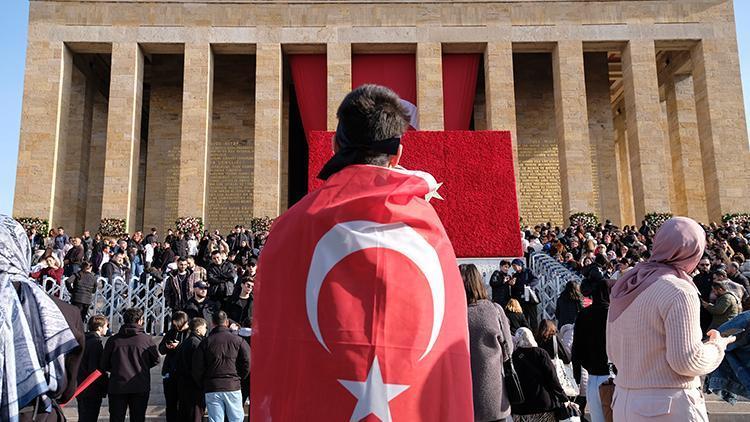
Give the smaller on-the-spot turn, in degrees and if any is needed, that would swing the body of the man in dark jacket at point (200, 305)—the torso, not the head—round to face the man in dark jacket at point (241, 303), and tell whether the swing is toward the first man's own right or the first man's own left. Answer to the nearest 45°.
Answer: approximately 90° to the first man's own left

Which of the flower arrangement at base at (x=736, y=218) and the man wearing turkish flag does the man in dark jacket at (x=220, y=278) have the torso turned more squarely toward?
the man wearing turkish flag

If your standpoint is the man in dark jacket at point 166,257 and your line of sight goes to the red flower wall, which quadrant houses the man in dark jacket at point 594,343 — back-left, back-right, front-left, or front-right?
front-right

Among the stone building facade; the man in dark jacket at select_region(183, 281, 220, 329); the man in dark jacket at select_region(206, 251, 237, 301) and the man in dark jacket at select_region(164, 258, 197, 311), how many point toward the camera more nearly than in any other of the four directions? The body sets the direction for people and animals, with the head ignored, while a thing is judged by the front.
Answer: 4

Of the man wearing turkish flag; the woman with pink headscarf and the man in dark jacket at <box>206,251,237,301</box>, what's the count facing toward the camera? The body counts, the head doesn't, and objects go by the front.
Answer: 1

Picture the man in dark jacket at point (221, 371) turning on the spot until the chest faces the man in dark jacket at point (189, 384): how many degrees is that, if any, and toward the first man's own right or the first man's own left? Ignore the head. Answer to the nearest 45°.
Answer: approximately 45° to the first man's own left

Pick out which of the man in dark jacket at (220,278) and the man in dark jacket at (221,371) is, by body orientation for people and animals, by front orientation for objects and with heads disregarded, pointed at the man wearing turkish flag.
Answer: the man in dark jacket at (220,278)

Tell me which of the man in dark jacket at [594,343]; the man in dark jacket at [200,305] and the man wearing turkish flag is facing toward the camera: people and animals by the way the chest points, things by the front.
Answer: the man in dark jacket at [200,305]

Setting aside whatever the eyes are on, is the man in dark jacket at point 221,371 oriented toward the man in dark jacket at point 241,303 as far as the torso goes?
yes

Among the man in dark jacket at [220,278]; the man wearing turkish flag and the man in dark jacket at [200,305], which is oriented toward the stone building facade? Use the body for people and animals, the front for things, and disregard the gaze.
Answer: the man wearing turkish flag

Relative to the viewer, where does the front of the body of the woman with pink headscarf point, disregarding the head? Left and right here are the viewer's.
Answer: facing away from the viewer and to the right of the viewer

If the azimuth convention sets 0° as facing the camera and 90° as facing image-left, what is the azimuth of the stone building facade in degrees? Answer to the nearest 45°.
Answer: approximately 0°

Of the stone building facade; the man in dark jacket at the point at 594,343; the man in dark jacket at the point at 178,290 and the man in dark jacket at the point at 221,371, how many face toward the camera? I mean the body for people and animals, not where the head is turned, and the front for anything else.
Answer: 2

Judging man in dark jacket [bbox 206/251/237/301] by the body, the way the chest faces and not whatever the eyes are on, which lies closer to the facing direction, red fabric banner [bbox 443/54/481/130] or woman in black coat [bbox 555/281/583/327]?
the woman in black coat

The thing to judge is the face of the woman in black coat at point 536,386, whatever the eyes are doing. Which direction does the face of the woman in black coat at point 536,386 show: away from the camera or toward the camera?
away from the camera

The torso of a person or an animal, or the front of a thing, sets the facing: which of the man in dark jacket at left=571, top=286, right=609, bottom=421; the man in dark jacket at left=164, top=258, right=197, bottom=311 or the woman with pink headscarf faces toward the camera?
the man in dark jacket at left=164, top=258, right=197, bottom=311

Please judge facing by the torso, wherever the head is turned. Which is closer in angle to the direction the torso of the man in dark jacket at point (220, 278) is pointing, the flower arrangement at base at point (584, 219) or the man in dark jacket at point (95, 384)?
the man in dark jacket

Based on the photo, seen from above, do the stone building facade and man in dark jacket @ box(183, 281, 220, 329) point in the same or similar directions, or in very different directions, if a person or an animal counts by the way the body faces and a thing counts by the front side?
same or similar directions

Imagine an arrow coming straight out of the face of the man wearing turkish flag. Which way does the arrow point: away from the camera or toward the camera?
away from the camera

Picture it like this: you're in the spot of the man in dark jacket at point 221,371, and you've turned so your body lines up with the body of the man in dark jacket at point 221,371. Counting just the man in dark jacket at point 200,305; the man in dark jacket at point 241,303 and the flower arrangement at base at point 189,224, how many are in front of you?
3
